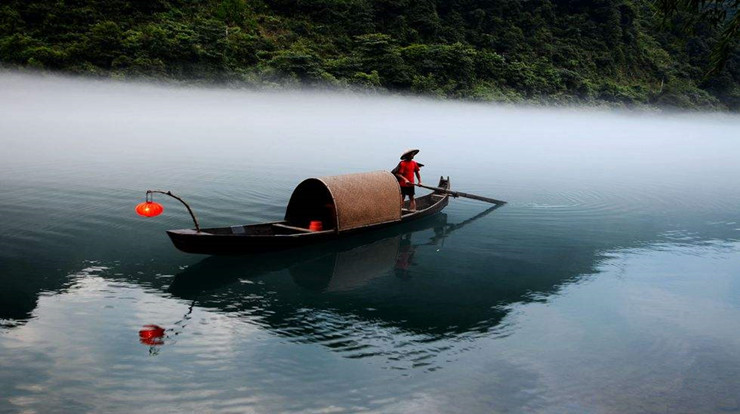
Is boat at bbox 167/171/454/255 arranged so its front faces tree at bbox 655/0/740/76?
no

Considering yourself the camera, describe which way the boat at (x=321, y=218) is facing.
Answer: facing the viewer and to the left of the viewer
